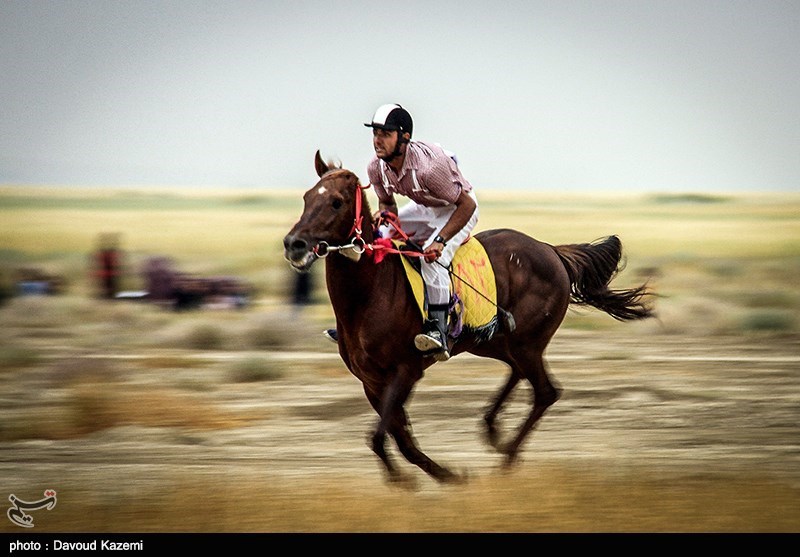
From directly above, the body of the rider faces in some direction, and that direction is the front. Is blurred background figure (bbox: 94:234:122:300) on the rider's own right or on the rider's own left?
on the rider's own right

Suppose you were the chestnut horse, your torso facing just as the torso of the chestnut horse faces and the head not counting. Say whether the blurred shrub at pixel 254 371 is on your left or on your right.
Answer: on your right

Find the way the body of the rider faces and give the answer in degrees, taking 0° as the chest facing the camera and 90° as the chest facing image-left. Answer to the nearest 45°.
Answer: approximately 45°

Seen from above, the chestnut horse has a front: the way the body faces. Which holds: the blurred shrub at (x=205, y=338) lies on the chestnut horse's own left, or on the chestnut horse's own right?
on the chestnut horse's own right

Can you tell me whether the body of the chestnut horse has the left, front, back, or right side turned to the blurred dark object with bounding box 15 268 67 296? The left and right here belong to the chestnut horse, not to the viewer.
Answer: right

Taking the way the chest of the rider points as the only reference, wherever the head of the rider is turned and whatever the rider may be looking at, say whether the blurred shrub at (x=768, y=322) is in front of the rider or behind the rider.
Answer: behind

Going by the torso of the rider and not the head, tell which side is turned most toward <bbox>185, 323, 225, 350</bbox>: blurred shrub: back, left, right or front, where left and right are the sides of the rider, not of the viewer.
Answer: right

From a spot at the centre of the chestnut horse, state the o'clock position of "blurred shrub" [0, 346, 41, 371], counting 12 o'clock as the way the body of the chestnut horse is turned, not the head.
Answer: The blurred shrub is roughly at 3 o'clock from the chestnut horse.

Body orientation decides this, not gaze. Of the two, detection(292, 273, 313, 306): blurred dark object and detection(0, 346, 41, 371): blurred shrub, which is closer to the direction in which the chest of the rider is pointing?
the blurred shrub

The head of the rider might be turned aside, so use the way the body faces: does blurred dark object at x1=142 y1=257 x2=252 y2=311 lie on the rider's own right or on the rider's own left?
on the rider's own right
